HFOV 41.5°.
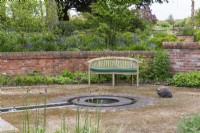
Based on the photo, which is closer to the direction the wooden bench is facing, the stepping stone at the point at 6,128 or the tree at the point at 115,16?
the stepping stone

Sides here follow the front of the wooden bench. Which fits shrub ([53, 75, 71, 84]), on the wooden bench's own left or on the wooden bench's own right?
on the wooden bench's own right

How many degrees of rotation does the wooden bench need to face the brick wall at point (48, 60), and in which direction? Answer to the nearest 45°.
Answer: approximately 90° to its right

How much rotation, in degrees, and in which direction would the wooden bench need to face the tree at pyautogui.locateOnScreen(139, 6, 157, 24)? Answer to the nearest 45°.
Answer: approximately 180°

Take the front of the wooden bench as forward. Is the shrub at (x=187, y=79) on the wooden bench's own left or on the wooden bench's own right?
on the wooden bench's own left

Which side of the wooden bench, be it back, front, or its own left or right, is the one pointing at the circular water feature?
front

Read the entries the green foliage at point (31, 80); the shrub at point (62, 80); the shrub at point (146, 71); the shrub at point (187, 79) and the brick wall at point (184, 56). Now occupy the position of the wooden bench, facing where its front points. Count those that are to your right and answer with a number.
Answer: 2

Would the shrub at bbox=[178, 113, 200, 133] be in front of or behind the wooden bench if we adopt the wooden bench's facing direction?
in front

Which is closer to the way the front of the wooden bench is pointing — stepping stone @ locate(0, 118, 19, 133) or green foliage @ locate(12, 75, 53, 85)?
the stepping stone

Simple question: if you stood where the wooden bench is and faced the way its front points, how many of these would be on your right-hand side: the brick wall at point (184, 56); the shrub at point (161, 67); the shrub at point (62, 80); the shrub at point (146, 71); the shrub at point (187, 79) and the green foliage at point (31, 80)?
2

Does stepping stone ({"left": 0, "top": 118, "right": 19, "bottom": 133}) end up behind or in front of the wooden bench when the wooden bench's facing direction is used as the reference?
in front

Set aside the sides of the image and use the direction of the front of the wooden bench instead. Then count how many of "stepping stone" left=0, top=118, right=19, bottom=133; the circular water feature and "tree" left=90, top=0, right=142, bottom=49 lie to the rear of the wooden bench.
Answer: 1

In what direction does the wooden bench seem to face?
toward the camera

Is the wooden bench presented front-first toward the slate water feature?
yes

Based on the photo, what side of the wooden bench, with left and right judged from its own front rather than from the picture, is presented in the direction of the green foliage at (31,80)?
right

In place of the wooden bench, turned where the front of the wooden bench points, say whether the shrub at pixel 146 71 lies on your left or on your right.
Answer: on your left

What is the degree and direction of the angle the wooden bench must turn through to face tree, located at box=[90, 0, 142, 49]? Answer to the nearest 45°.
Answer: approximately 180°
